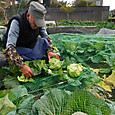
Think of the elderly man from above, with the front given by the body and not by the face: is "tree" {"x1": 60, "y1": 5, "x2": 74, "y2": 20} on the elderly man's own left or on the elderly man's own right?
on the elderly man's own left

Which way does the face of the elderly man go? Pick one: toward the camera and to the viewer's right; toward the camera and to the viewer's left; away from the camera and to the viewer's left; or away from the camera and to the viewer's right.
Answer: toward the camera and to the viewer's right

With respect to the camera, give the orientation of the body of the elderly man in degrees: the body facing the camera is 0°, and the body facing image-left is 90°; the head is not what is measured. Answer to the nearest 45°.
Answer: approximately 315°
